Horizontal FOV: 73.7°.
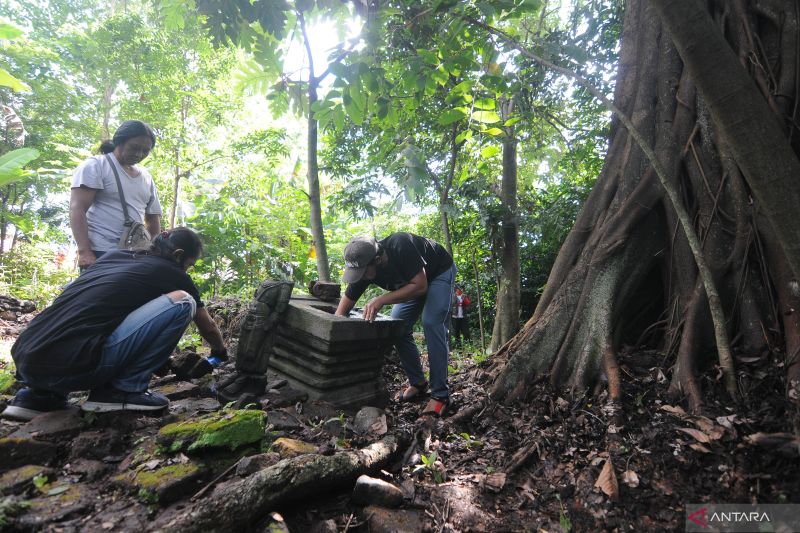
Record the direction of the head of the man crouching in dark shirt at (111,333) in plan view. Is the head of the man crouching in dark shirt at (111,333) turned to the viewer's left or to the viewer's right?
to the viewer's right

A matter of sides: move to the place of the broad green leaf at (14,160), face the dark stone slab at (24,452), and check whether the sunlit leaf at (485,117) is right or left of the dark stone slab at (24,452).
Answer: left

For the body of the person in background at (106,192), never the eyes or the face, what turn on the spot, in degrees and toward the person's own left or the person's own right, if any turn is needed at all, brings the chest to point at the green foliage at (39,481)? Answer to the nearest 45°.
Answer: approximately 45° to the person's own right

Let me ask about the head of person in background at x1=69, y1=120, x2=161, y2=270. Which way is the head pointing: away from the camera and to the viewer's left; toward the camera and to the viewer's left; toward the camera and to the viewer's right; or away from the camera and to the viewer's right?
toward the camera and to the viewer's right

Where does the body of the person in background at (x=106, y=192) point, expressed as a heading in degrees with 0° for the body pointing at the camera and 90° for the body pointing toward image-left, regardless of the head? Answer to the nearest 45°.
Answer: approximately 315°
